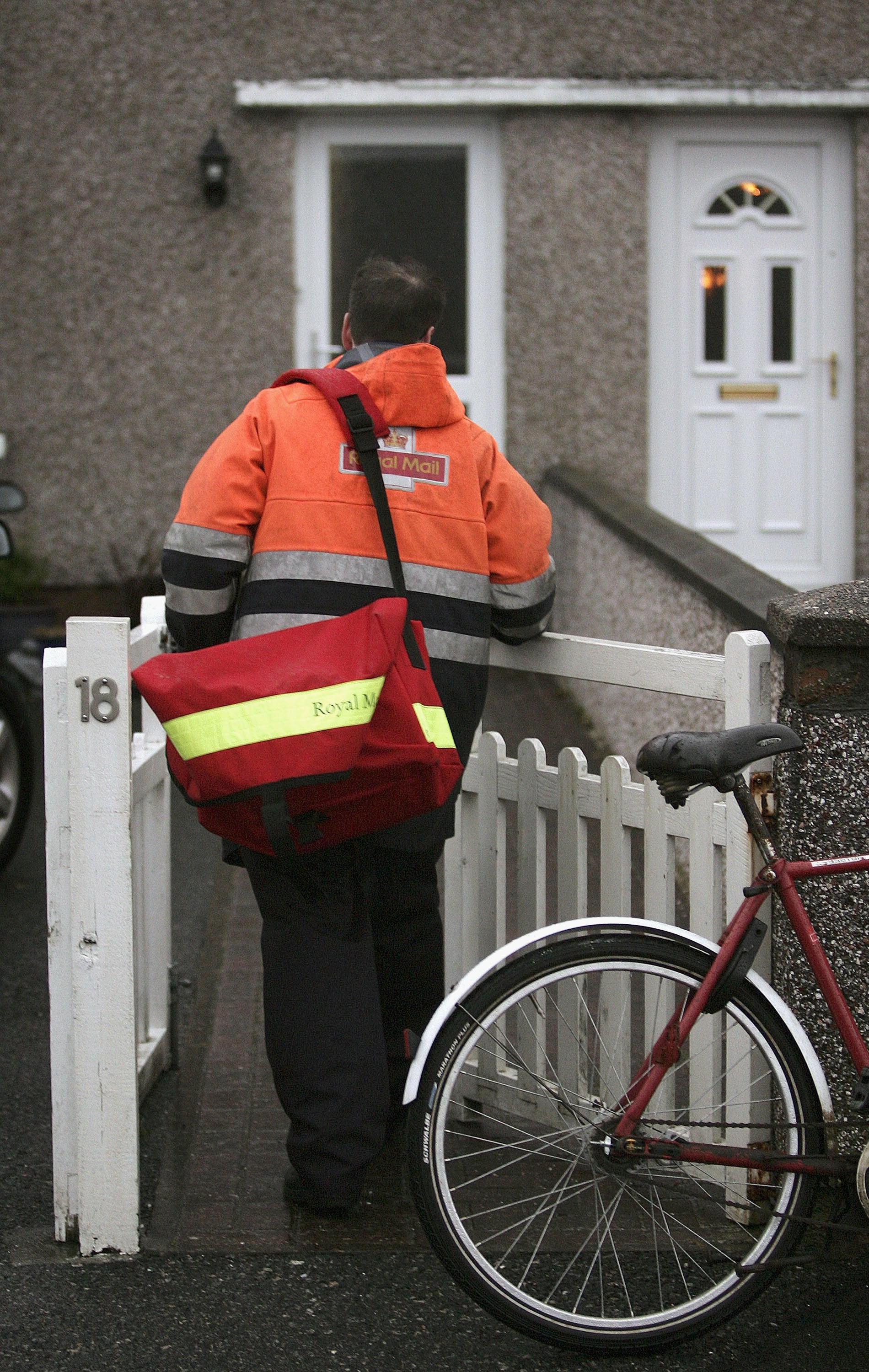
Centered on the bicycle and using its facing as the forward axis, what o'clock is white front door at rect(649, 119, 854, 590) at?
The white front door is roughly at 9 o'clock from the bicycle.

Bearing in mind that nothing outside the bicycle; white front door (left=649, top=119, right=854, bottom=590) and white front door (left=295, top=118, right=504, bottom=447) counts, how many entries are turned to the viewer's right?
1

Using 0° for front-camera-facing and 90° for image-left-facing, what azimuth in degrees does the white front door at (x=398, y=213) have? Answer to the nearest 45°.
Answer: approximately 0°

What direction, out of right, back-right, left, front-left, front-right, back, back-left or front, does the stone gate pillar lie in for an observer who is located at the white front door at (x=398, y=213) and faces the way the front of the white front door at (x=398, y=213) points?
front

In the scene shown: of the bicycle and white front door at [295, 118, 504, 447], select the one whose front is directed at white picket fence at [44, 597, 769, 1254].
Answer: the white front door

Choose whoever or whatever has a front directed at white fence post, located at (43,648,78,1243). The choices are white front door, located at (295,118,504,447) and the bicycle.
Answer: the white front door

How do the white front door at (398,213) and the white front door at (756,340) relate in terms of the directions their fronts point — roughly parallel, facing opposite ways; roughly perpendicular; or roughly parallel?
roughly parallel

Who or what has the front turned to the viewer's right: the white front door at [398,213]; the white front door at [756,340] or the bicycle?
the bicycle

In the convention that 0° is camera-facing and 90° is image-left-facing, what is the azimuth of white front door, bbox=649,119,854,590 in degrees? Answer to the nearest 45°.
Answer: approximately 0°

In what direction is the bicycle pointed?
to the viewer's right

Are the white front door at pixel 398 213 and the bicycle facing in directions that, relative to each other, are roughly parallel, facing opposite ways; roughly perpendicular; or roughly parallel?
roughly perpendicular

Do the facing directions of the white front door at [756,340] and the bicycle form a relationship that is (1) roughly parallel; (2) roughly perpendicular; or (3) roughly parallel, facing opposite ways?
roughly perpendicular

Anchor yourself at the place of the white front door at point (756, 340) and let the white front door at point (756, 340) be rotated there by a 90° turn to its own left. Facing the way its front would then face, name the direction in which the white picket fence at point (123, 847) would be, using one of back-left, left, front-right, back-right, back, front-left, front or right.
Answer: right

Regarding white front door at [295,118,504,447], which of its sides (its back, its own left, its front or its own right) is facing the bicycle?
front
